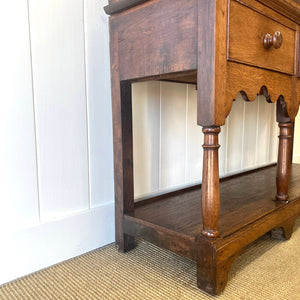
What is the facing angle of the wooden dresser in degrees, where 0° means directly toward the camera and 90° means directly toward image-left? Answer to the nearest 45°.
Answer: approximately 315°
